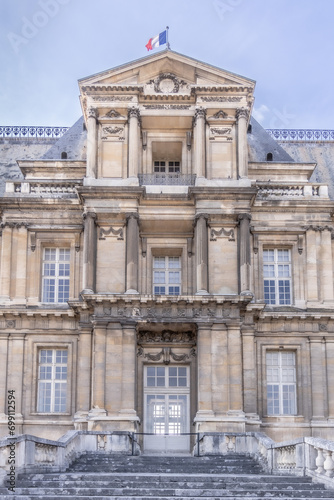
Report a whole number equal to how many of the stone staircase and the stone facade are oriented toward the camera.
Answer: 2

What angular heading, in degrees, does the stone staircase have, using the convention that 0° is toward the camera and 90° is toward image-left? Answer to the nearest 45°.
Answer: approximately 0°

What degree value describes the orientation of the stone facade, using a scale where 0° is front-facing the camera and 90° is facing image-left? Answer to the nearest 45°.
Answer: approximately 0°

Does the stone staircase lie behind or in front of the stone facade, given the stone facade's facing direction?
in front

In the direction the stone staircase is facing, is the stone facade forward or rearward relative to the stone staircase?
rearward
